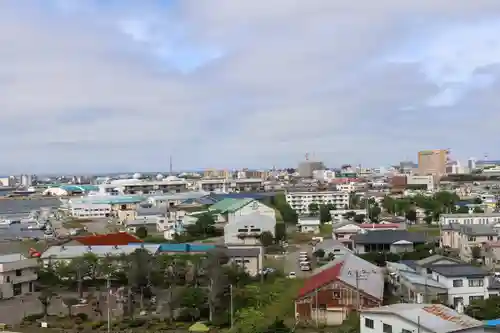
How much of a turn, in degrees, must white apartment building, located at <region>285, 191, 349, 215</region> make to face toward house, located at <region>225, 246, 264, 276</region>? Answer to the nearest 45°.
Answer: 0° — it already faces it

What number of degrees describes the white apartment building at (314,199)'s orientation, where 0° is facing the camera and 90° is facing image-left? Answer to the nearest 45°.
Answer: approximately 0°

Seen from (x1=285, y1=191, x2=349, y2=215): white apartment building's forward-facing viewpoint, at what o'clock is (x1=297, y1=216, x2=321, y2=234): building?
The building is roughly at 12 o'clock from the white apartment building.

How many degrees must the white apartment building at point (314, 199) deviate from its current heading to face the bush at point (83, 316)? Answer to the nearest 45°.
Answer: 0° — it already faces it

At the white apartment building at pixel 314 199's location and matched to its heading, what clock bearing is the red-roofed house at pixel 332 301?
The red-roofed house is roughly at 12 o'clock from the white apartment building.

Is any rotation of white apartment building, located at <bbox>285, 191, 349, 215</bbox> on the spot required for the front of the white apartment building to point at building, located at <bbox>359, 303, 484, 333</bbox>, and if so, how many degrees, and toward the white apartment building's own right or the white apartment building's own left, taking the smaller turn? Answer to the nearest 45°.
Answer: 0° — it already faces it

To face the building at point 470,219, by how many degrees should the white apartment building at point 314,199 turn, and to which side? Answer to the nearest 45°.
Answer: approximately 45° to its left

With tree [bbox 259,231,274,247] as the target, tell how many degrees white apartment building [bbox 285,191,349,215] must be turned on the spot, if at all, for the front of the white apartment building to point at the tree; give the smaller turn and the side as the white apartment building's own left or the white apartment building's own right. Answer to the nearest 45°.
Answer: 0° — it already faces it
